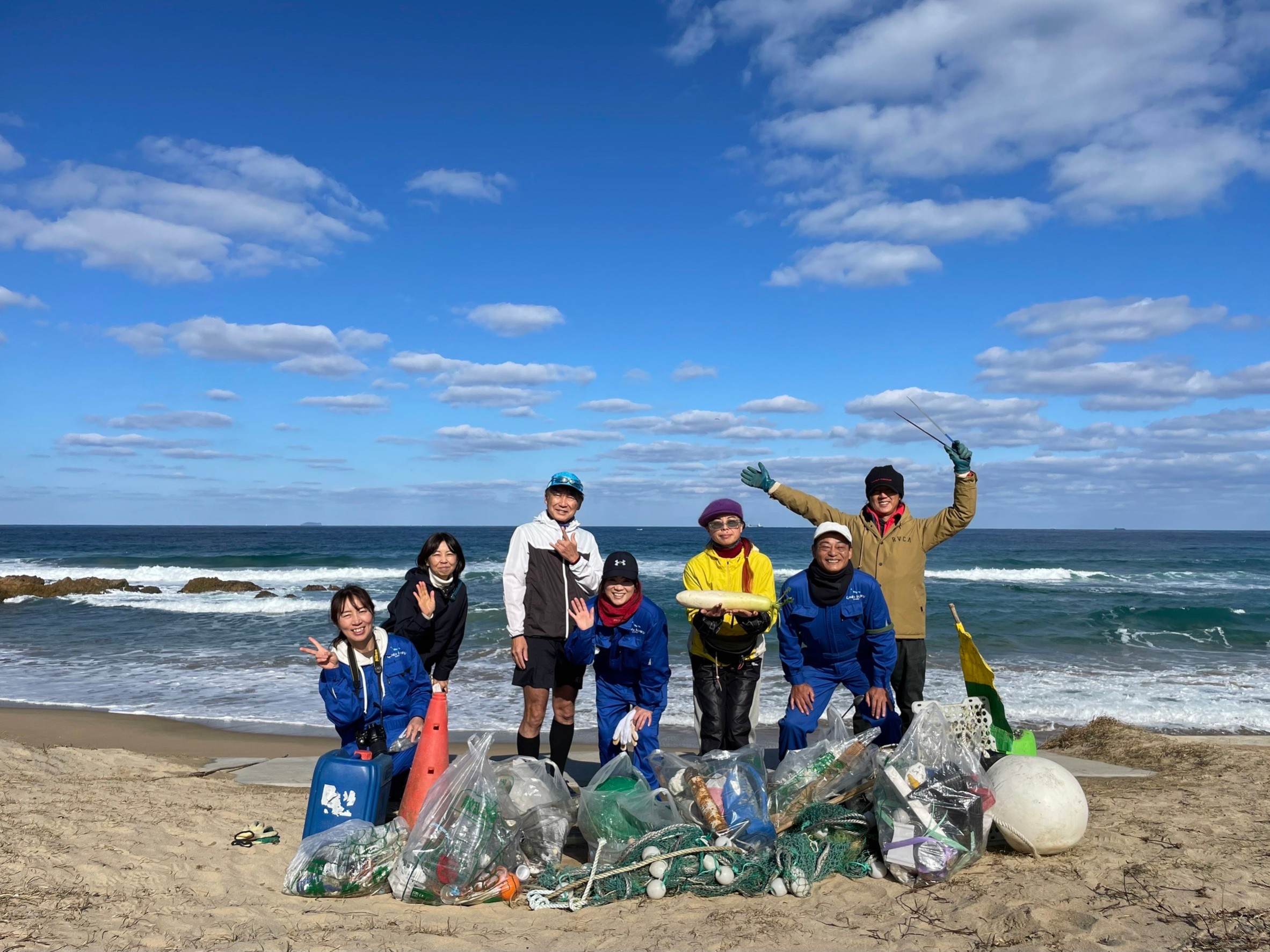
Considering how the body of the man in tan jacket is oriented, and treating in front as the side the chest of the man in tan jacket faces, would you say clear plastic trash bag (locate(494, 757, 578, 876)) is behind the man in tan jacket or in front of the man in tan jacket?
in front

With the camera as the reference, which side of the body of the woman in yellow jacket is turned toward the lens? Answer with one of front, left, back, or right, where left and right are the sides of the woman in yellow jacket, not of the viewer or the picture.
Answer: front

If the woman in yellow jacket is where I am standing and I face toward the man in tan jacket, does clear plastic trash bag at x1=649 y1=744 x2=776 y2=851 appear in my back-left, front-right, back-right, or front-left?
back-right

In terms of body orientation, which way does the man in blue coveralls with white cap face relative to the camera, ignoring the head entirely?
toward the camera

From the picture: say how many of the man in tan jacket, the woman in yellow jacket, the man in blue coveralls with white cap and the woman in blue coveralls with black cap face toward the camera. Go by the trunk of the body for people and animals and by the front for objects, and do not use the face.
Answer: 4

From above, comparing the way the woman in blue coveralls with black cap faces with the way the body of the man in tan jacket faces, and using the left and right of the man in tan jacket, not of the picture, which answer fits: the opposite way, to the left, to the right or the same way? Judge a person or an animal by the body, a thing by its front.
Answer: the same way

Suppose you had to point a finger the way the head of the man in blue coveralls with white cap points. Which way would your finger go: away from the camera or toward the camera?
toward the camera

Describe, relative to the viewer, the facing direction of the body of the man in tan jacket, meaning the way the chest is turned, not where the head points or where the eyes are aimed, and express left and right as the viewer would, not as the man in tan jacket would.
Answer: facing the viewer

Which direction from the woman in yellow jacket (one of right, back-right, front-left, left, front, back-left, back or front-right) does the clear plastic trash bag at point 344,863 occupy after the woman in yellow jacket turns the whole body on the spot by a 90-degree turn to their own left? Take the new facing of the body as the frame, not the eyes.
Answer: back-right

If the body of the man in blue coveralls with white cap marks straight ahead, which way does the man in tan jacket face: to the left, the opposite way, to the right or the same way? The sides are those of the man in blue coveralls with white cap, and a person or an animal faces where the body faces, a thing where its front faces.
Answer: the same way

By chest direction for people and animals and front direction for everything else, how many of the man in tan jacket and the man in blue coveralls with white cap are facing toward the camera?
2

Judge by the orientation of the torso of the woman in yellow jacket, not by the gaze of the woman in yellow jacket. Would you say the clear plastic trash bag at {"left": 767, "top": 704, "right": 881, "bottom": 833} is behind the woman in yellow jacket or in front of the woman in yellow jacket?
in front

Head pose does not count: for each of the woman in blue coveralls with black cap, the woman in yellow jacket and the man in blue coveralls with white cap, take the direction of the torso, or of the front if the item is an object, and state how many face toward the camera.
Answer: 3

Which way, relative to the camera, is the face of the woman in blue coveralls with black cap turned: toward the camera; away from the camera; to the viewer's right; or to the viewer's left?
toward the camera

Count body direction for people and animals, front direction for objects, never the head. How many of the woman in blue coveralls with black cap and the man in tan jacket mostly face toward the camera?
2

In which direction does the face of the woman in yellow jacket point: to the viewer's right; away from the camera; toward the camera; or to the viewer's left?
toward the camera

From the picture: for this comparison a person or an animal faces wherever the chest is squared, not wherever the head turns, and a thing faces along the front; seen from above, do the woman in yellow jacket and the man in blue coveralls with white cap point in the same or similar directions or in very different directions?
same or similar directions

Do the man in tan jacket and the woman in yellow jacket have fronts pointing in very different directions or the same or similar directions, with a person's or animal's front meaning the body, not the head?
same or similar directions
